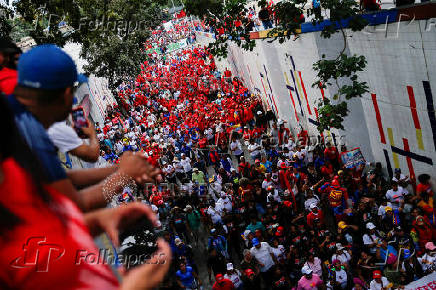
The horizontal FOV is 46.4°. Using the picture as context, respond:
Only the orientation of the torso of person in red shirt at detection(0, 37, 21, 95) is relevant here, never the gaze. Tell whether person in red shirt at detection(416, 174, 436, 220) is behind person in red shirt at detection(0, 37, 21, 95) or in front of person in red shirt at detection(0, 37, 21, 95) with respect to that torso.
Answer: in front

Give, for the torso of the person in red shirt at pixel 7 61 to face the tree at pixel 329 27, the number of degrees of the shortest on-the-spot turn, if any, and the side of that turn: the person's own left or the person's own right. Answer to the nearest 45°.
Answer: approximately 45° to the person's own left

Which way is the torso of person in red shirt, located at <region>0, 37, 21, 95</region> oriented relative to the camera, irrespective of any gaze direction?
to the viewer's right

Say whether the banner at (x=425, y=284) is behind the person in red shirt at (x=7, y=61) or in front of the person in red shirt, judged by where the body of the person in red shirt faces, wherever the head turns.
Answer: in front

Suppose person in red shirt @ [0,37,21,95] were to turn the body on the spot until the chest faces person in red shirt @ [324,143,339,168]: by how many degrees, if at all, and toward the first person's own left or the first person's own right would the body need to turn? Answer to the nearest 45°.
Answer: approximately 45° to the first person's own left
